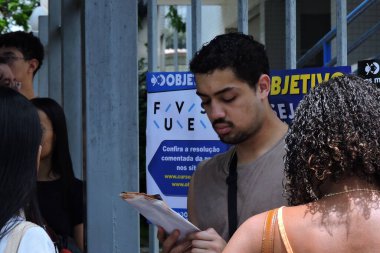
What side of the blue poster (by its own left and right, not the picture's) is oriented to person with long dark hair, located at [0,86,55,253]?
front

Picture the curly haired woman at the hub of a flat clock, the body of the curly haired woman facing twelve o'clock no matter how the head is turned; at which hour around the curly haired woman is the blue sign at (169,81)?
The blue sign is roughly at 11 o'clock from the curly haired woman.

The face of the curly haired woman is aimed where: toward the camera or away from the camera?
away from the camera

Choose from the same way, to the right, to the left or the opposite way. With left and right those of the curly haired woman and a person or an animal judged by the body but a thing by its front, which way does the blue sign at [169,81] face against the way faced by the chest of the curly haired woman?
the opposite way

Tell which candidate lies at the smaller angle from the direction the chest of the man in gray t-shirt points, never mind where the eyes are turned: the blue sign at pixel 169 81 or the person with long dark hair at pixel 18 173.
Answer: the person with long dark hair

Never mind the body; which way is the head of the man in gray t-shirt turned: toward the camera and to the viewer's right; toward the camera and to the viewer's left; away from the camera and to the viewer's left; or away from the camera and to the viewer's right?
toward the camera and to the viewer's left

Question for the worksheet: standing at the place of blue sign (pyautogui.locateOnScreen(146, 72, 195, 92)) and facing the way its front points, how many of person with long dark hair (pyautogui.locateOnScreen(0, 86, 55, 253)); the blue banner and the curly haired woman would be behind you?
0

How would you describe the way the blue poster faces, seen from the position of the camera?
facing the viewer

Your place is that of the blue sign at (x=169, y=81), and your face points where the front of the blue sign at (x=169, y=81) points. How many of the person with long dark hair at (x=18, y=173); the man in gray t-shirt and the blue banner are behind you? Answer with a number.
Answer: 0

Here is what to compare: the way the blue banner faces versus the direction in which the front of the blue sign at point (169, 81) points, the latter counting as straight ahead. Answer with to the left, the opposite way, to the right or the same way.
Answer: the same way

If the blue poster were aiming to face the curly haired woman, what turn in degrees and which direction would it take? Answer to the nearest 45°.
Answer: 0° — it already faces them

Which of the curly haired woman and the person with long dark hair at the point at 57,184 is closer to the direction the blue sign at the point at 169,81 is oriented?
the curly haired woman

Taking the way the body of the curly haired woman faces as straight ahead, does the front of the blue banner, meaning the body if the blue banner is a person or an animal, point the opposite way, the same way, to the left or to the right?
the opposite way

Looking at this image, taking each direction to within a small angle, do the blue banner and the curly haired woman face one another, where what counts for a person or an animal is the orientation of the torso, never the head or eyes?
yes

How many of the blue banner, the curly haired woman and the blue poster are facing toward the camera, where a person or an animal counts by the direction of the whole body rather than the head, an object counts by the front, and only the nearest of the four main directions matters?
2

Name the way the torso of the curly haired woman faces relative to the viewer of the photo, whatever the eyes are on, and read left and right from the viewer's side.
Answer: facing away from the viewer
